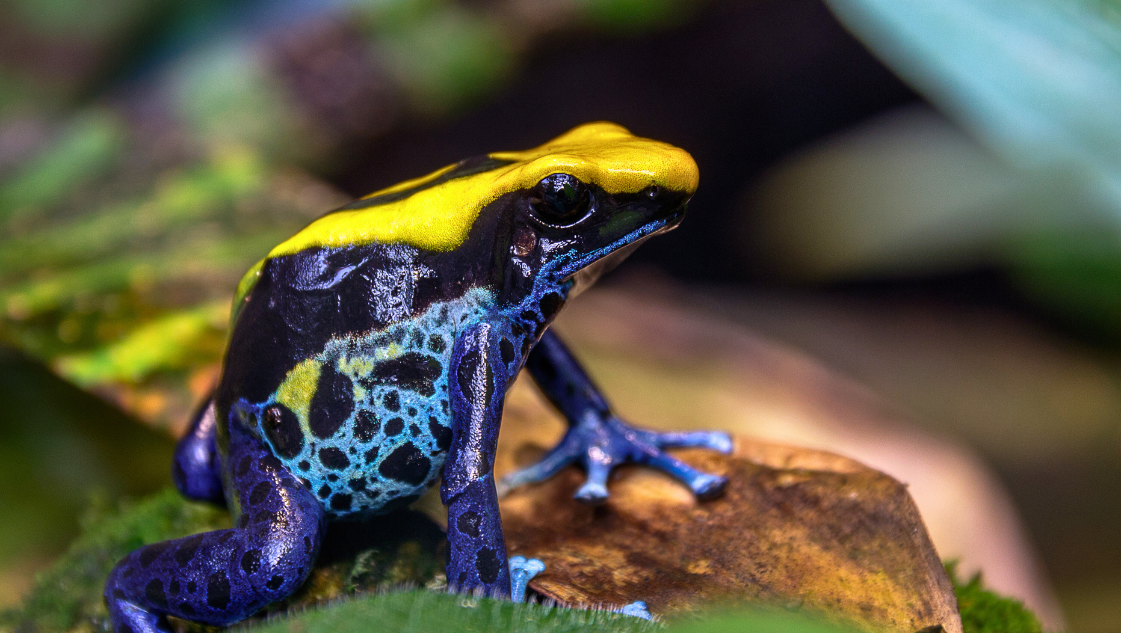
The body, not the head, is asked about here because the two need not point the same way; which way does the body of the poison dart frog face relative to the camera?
to the viewer's right

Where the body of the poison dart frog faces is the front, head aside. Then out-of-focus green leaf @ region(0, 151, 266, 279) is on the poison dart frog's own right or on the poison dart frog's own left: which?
on the poison dart frog's own left

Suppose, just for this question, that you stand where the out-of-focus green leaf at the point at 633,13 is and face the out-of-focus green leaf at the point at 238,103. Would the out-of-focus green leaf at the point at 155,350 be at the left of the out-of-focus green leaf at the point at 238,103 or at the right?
left

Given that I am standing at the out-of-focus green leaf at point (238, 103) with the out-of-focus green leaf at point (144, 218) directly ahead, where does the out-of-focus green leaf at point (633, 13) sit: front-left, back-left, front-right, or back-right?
back-left

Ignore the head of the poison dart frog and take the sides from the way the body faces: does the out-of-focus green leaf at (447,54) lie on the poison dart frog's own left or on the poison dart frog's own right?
on the poison dart frog's own left

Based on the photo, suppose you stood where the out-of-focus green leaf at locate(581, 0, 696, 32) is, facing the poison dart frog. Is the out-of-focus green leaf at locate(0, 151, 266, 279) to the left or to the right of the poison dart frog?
right

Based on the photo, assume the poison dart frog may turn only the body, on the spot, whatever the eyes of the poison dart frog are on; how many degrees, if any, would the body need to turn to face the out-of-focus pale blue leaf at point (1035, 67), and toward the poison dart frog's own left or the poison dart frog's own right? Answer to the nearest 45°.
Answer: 0° — it already faces it
